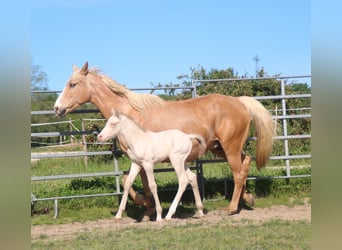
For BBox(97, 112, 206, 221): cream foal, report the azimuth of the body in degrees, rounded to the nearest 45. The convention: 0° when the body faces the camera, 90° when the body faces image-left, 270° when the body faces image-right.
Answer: approximately 90°

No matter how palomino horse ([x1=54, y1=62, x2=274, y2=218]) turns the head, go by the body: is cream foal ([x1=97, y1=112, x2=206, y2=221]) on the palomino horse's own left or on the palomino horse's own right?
on the palomino horse's own left

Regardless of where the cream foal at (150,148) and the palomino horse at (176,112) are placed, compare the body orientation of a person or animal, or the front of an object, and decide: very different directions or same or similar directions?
same or similar directions

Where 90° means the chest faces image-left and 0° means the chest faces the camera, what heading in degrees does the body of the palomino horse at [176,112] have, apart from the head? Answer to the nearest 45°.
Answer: approximately 90°

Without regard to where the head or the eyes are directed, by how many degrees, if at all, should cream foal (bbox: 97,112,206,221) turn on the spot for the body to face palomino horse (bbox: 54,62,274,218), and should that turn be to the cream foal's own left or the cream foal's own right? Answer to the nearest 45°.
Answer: approximately 135° to the cream foal's own right

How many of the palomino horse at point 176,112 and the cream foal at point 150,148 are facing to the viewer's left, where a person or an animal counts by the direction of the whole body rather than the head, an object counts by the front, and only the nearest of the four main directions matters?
2
